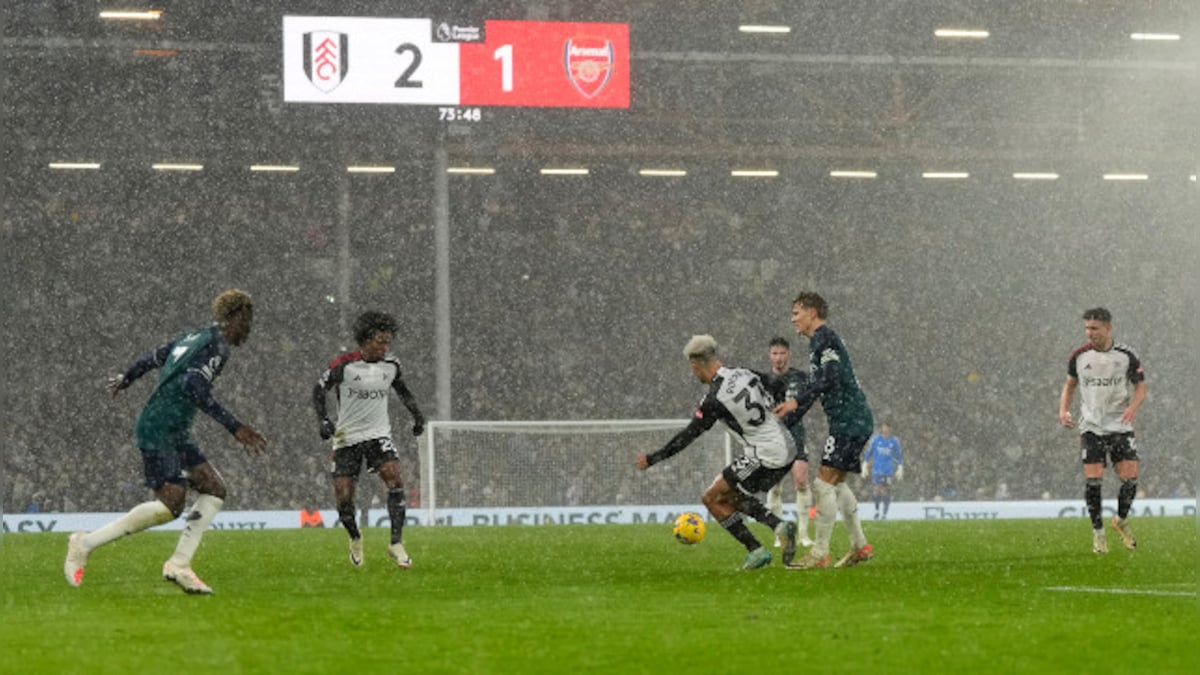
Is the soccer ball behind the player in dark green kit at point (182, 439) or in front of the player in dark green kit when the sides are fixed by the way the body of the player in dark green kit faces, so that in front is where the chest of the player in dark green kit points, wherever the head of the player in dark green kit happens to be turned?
in front

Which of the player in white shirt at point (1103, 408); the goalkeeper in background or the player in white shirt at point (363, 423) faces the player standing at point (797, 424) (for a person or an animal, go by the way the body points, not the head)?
the goalkeeper in background

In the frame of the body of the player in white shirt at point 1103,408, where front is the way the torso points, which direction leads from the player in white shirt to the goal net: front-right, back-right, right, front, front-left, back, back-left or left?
back-right

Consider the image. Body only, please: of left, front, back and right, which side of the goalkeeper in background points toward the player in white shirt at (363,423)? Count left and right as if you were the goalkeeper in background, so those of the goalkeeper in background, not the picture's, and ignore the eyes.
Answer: front

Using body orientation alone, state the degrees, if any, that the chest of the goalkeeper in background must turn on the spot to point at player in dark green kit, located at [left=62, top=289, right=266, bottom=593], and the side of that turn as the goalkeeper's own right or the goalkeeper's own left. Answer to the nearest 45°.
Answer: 0° — they already face them

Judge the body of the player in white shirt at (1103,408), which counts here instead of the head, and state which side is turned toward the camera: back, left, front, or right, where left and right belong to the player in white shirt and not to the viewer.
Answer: front

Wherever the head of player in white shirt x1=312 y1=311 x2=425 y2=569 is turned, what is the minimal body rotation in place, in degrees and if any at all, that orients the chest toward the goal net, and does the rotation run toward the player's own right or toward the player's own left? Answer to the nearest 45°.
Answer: approximately 180°

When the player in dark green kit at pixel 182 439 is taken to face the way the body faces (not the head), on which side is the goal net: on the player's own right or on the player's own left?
on the player's own left

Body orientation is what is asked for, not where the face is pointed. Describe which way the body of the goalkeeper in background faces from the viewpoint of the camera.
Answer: toward the camera

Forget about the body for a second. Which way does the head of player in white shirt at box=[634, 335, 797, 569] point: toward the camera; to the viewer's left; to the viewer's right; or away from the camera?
to the viewer's left

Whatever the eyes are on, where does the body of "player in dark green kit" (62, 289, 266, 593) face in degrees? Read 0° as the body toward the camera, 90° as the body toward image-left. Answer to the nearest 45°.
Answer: approximately 270°

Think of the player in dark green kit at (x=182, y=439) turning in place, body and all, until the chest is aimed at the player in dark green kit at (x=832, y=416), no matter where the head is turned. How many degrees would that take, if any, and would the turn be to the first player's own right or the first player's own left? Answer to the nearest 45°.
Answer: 0° — they already face them

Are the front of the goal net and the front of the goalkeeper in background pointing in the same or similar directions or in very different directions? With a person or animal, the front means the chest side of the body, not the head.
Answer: same or similar directions

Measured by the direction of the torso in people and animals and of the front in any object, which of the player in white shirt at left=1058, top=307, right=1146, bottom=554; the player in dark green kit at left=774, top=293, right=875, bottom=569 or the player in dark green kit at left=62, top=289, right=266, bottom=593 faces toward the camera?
the player in white shirt

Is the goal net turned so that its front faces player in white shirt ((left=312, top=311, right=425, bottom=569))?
yes

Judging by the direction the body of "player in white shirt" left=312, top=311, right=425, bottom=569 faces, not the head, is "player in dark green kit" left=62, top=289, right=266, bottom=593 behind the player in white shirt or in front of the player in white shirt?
in front

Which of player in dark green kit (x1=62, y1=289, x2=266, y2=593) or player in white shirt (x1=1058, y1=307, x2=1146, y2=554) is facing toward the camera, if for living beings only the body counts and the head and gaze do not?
the player in white shirt

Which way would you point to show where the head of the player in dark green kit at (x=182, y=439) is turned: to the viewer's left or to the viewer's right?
to the viewer's right

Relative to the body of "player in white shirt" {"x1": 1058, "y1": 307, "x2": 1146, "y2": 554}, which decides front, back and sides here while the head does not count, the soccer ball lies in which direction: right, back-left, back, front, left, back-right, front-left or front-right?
front-right

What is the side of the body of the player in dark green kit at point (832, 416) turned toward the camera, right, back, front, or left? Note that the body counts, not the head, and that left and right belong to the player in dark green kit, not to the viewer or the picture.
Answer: left
